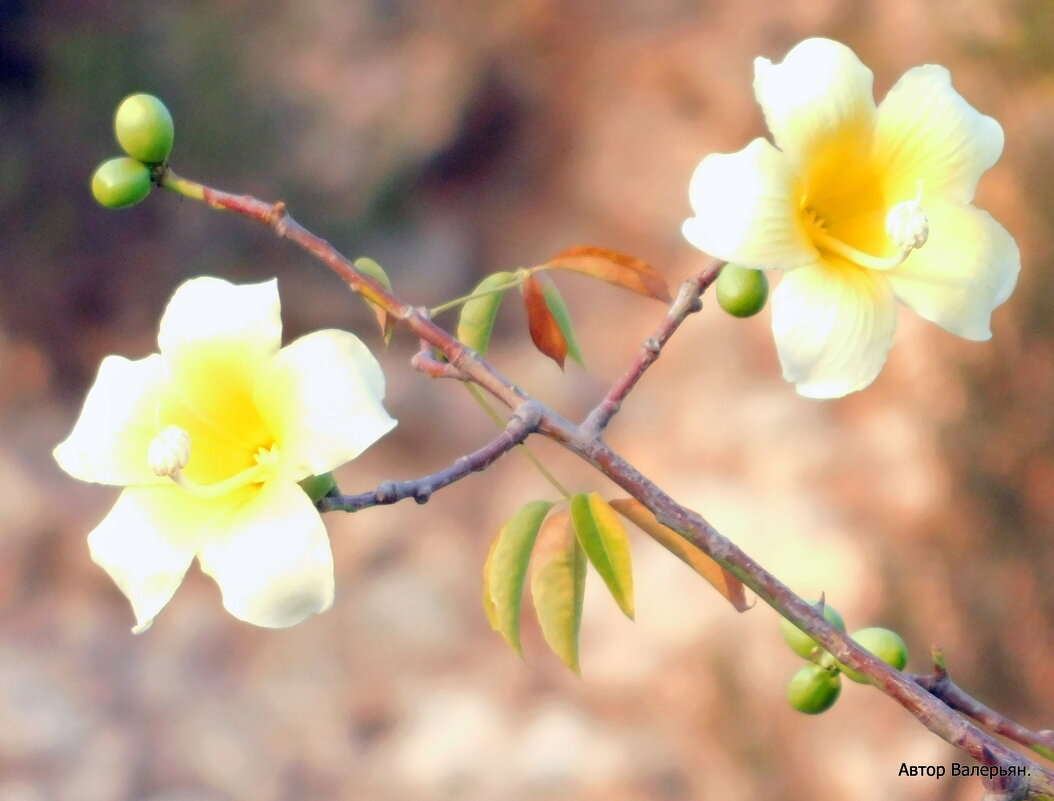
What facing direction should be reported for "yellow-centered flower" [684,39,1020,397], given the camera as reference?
facing the viewer and to the right of the viewer

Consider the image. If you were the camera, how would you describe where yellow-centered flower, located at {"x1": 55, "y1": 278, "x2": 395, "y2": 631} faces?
facing the viewer and to the left of the viewer

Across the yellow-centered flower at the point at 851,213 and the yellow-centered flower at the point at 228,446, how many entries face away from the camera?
0
